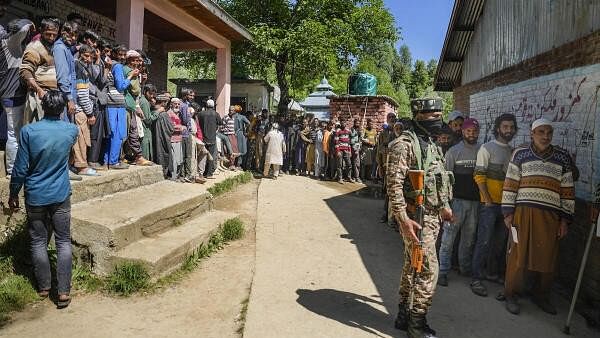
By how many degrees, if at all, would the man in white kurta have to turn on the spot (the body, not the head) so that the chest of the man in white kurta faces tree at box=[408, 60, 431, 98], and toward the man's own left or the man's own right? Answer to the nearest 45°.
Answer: approximately 45° to the man's own right

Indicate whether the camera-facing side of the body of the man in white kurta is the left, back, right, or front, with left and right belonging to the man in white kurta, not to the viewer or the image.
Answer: back

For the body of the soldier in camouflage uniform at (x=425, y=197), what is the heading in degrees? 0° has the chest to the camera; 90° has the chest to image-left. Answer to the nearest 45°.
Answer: approximately 315°

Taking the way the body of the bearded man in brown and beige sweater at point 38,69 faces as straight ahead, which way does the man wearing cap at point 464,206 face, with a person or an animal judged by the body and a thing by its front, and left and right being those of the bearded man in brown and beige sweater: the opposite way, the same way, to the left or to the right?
to the right

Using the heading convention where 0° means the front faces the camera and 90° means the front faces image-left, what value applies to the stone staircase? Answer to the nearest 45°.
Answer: approximately 315°

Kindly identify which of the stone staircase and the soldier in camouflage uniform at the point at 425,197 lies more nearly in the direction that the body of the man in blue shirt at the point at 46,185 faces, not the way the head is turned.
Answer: the stone staircase

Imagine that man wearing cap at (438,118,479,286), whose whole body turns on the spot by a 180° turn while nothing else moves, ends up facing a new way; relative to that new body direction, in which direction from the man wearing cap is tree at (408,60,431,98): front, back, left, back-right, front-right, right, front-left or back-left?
front

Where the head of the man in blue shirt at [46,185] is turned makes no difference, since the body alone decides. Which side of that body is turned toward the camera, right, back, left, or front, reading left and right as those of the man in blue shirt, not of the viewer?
back

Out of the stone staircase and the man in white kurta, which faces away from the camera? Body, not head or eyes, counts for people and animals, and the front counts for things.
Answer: the man in white kurta

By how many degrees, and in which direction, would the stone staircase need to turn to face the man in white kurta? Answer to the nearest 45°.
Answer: approximately 90° to its left

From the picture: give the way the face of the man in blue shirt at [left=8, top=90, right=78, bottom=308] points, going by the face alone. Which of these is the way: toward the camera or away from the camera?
away from the camera

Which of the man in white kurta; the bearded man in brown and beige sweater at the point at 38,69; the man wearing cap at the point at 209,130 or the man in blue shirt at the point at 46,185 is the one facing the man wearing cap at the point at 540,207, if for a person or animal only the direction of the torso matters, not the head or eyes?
the bearded man in brown and beige sweater
